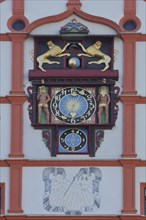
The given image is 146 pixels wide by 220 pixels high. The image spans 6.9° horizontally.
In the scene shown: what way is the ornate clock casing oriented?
toward the camera
